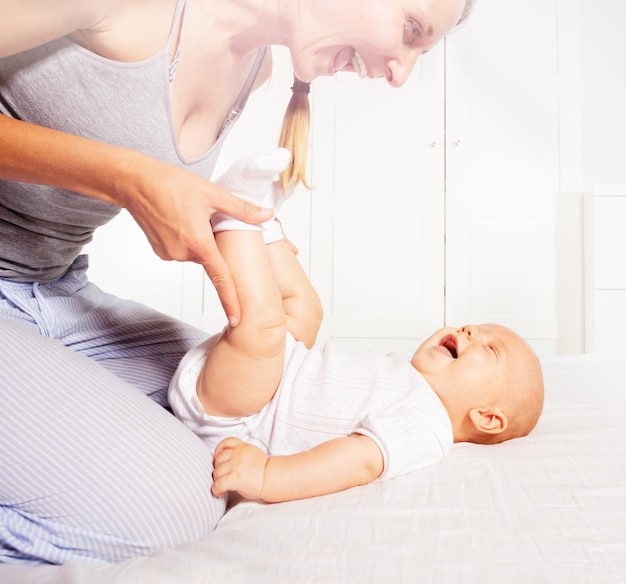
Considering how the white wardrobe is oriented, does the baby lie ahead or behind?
ahead

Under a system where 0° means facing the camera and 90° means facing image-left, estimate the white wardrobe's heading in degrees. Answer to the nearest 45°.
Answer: approximately 0°

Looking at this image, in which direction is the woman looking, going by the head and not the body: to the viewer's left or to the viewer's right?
to the viewer's right

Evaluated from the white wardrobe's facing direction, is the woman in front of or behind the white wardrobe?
in front

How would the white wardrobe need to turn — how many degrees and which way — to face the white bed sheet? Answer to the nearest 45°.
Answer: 0° — it already faces it
